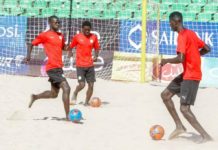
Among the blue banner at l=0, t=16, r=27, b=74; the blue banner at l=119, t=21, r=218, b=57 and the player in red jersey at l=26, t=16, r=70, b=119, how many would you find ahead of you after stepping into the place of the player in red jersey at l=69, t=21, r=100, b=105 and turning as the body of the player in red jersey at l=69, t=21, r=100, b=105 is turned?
1

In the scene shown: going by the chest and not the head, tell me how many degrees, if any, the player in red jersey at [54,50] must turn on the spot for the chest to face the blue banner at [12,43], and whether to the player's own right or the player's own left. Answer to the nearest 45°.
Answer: approximately 135° to the player's own left

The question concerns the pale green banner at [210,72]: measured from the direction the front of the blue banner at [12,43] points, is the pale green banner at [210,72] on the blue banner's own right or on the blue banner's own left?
on the blue banner's own left

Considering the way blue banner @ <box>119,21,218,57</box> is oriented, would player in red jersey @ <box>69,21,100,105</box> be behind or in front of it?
in front

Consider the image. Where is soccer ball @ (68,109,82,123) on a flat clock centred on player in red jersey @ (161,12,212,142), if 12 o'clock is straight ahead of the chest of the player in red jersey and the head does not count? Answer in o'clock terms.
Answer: The soccer ball is roughly at 1 o'clock from the player in red jersey.

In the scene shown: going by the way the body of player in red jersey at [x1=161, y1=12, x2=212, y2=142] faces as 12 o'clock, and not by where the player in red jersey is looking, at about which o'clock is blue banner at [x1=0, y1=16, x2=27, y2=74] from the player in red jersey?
The blue banner is roughly at 2 o'clock from the player in red jersey.

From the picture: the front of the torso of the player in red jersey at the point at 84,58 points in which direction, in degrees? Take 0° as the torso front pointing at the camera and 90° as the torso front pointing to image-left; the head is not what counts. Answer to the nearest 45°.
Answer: approximately 0°

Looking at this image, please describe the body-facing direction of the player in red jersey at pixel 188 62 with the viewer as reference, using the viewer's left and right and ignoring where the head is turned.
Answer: facing to the left of the viewer

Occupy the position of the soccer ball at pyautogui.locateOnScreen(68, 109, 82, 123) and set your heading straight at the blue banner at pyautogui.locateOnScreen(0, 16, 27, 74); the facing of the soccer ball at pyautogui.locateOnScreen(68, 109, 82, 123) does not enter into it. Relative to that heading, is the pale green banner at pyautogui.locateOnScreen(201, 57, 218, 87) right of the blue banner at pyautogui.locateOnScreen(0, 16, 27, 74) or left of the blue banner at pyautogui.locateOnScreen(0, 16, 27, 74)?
right

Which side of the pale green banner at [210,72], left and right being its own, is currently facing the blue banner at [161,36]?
right

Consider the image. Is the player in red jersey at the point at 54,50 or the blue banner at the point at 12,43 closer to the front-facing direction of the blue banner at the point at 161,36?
the player in red jersey
